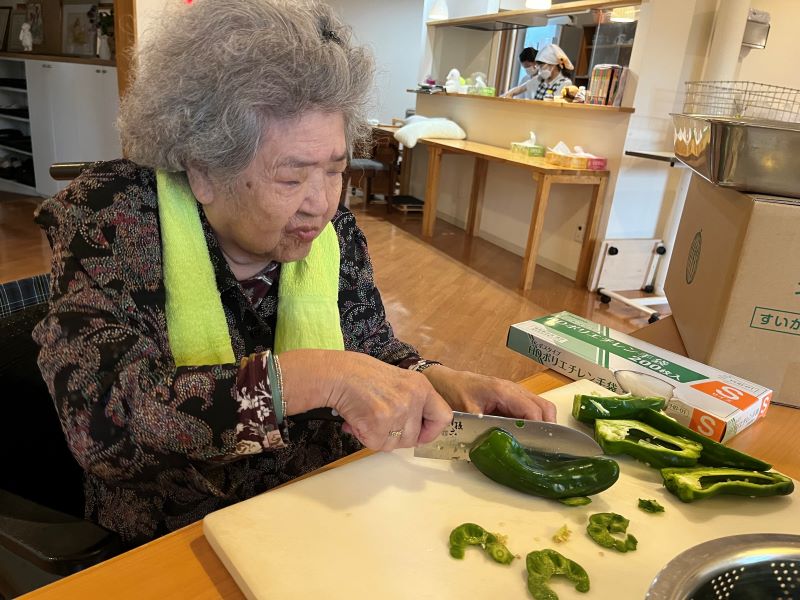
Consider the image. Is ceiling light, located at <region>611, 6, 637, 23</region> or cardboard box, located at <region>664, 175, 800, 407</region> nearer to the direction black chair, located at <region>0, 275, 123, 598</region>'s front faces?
the cardboard box

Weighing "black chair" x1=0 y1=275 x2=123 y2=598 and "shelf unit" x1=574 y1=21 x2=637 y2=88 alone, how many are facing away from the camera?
0

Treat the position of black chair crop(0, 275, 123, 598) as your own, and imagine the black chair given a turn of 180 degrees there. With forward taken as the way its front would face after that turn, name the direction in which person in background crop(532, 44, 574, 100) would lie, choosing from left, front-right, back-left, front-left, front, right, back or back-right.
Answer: right

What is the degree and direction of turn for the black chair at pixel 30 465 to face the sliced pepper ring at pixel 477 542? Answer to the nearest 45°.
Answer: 0° — it already faces it

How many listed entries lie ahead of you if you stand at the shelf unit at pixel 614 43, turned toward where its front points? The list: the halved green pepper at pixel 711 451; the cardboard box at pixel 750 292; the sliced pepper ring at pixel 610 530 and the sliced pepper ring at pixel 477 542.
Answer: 4

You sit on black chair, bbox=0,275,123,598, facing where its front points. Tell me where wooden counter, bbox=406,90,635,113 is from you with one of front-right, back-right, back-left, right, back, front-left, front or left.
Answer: left

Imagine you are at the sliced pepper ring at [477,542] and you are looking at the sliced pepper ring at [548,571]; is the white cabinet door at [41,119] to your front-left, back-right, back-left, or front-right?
back-left

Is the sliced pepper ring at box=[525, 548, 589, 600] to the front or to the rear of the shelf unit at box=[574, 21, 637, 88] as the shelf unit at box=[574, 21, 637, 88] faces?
to the front

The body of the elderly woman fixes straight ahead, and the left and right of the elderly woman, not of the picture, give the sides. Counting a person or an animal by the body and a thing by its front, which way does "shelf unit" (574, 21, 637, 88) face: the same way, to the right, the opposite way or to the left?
to the right

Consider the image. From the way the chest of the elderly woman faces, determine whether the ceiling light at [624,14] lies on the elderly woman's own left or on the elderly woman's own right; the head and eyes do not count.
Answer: on the elderly woman's own left

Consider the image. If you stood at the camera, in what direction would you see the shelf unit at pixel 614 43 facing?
facing the viewer

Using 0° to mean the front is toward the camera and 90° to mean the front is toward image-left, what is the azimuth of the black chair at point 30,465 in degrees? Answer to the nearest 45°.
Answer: approximately 315°

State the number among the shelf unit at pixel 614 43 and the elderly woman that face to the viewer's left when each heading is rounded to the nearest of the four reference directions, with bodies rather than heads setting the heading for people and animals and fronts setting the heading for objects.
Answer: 0

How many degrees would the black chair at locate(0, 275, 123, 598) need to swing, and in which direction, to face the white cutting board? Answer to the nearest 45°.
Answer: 0° — it already faces it

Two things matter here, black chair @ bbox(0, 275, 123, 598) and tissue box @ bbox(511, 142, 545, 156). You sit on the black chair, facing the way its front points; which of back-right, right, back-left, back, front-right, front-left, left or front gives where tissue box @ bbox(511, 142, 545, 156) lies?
left

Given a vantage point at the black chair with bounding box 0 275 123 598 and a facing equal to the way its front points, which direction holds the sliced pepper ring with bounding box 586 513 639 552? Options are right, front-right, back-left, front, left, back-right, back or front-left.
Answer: front

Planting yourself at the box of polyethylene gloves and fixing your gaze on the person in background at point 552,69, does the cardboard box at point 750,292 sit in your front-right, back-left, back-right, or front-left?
front-right

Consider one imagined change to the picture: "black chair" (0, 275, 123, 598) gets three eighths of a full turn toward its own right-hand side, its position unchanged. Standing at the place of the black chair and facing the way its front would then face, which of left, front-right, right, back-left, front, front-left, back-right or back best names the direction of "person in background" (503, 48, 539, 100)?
back-right

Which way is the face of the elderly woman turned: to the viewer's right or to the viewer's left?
to the viewer's right

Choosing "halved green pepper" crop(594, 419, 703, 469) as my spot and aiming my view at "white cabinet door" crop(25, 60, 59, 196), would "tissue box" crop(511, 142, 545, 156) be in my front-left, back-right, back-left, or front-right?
front-right

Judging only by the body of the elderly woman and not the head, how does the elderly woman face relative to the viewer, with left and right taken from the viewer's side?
facing the viewer and to the right of the viewer

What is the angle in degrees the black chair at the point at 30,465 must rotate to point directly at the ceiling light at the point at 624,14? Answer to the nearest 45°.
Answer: approximately 90° to its left
